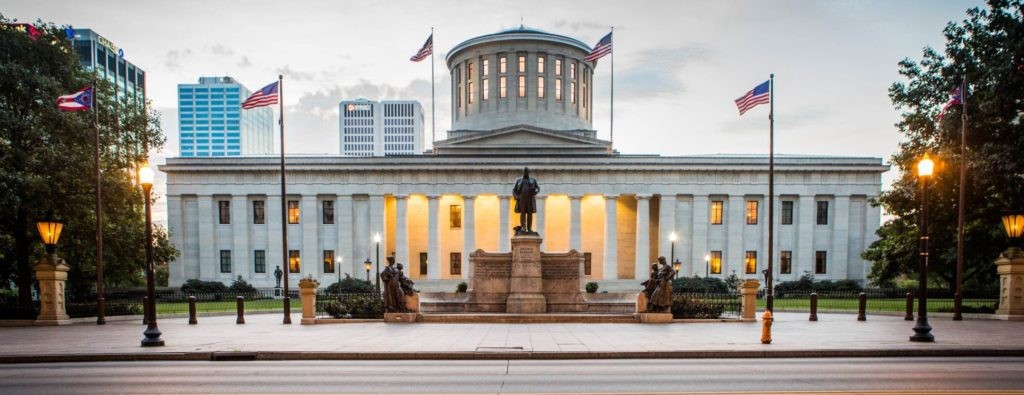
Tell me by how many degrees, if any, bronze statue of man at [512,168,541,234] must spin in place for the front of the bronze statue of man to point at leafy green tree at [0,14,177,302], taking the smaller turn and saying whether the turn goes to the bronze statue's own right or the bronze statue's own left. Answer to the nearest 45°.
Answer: approximately 90° to the bronze statue's own right

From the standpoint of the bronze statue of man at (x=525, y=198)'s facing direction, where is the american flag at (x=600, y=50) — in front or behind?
behind

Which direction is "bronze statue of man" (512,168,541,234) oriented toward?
toward the camera

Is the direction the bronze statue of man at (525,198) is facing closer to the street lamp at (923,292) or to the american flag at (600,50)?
the street lamp
